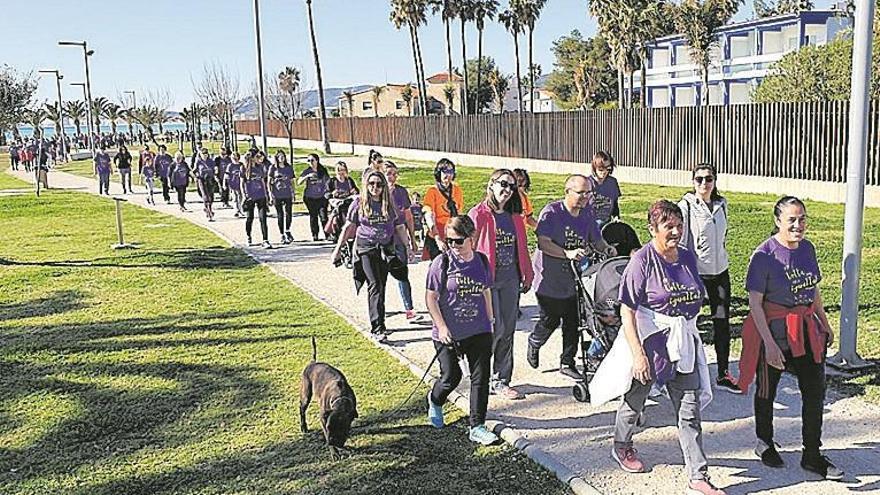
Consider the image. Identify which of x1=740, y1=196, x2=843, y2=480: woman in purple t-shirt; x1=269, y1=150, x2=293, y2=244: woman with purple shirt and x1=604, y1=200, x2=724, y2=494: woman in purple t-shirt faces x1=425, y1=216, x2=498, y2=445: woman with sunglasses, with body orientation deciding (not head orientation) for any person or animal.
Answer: x1=269, y1=150, x2=293, y2=244: woman with purple shirt

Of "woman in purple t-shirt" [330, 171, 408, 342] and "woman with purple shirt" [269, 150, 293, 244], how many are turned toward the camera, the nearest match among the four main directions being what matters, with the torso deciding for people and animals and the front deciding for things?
2

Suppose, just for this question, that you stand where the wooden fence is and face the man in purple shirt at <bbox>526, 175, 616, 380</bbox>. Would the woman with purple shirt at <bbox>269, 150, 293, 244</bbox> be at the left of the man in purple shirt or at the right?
right

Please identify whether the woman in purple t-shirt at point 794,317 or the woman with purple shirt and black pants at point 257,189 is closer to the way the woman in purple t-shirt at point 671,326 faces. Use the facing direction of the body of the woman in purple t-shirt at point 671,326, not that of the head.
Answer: the woman in purple t-shirt

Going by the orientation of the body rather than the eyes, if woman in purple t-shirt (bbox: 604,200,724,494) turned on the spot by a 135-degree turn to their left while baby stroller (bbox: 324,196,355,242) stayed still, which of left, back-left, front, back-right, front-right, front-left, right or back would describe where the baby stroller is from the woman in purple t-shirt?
front-left

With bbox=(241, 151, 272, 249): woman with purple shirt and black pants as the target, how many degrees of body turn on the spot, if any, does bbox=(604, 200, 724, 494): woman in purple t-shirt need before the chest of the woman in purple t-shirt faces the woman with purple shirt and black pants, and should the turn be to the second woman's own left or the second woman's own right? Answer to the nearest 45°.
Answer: approximately 180°

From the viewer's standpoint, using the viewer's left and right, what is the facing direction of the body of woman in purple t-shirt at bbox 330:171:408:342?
facing the viewer

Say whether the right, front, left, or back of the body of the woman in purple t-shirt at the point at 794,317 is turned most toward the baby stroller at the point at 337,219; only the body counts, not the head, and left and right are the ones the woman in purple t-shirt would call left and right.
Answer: back

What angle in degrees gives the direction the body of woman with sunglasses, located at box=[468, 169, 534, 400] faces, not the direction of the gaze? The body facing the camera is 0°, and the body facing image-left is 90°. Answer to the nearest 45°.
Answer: approximately 315°

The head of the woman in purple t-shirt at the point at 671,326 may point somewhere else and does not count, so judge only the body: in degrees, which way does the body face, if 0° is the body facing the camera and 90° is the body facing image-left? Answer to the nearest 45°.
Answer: approximately 315°

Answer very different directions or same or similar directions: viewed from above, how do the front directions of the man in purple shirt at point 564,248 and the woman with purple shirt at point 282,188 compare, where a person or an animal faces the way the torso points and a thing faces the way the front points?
same or similar directions

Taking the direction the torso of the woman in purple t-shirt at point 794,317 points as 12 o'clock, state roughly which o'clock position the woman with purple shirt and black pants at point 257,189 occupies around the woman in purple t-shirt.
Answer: The woman with purple shirt and black pants is roughly at 6 o'clock from the woman in purple t-shirt.

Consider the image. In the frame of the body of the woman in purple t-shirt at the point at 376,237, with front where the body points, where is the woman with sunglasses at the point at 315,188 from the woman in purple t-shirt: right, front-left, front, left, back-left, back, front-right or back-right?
back

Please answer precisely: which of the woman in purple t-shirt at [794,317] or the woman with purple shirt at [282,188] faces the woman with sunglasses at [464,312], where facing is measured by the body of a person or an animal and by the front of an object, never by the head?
the woman with purple shirt at [282,188]
